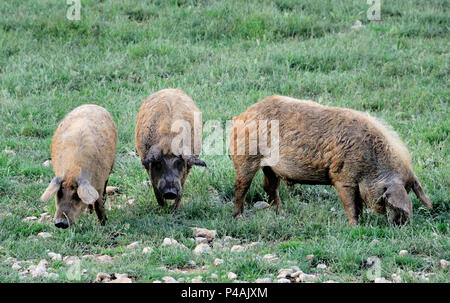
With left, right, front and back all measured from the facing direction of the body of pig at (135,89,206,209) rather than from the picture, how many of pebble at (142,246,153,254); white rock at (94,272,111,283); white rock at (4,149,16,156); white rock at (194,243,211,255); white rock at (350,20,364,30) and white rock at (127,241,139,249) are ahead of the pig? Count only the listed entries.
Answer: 4

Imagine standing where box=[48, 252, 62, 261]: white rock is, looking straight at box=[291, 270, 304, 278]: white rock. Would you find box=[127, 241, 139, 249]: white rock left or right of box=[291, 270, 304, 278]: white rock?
left

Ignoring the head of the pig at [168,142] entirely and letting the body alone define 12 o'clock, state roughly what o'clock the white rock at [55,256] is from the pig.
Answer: The white rock is roughly at 1 o'clock from the pig.

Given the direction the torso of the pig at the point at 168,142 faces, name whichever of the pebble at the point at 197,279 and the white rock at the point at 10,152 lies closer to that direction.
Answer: the pebble

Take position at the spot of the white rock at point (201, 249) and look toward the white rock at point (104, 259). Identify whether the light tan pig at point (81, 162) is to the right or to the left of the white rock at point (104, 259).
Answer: right

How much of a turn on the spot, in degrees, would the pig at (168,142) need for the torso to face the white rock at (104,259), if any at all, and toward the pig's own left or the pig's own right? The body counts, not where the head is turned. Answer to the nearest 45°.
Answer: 0° — it already faces it

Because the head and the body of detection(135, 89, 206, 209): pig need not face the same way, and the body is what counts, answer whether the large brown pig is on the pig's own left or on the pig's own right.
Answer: on the pig's own left

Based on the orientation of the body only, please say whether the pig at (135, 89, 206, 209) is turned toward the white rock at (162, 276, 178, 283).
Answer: yes

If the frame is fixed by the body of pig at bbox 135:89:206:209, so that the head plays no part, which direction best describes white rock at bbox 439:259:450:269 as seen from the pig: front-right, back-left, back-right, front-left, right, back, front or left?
front-left

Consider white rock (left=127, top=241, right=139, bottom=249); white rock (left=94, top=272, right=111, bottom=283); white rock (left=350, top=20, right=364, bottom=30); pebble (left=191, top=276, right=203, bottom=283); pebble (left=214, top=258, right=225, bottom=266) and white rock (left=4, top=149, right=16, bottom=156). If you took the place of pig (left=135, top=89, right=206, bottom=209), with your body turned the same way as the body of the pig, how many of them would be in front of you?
4

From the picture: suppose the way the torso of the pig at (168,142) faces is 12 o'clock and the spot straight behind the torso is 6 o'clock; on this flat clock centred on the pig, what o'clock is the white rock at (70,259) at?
The white rock is roughly at 1 o'clock from the pig.

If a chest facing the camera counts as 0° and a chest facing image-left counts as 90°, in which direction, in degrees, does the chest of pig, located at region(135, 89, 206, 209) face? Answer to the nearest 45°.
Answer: approximately 0°

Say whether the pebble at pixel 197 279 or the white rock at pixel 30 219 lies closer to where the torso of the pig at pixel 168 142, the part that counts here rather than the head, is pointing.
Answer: the pebble

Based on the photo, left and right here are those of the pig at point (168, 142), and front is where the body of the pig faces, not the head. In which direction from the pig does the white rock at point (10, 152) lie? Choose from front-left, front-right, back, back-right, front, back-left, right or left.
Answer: back-right

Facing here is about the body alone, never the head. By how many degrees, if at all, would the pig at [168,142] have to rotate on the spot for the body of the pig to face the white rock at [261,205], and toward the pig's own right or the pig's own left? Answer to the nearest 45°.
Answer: approximately 90° to the pig's own left
